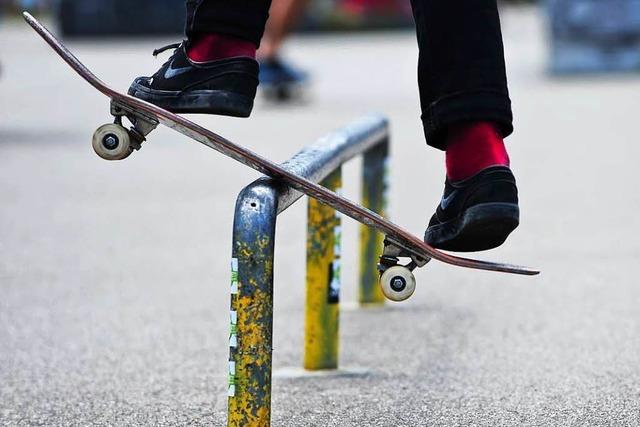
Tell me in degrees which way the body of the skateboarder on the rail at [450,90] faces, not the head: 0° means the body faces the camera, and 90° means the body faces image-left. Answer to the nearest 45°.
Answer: approximately 135°
